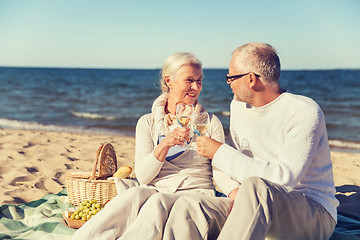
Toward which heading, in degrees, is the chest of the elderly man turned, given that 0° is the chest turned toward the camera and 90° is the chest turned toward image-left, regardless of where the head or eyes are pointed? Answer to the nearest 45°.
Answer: approximately 45°

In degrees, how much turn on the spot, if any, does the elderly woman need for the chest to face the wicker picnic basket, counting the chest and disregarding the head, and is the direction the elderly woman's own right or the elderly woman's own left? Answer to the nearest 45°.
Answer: approximately 135° to the elderly woman's own right

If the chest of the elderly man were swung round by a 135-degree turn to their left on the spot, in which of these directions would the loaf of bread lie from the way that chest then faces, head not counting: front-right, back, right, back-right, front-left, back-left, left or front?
back-left

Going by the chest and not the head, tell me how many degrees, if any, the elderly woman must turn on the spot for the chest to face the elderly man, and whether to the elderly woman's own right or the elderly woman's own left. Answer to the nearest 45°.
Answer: approximately 45° to the elderly woman's own left

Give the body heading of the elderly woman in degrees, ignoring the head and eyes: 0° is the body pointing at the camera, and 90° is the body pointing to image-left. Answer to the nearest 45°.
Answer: approximately 0°

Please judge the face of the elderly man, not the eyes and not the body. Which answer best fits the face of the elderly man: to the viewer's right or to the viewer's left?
to the viewer's left
